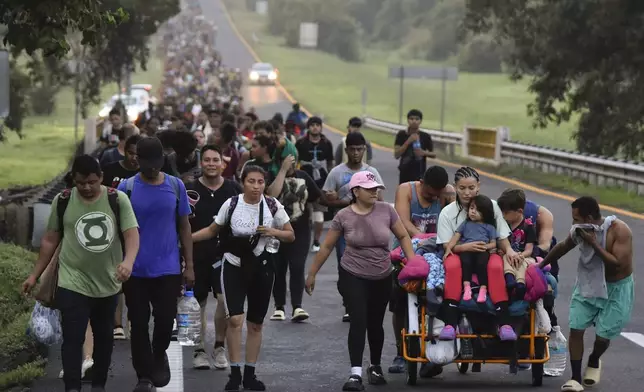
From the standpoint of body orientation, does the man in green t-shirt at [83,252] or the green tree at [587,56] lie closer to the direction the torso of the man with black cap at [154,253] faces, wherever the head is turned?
the man in green t-shirt

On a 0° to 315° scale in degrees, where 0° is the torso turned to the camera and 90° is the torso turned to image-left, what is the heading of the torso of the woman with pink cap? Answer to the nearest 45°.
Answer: approximately 0°

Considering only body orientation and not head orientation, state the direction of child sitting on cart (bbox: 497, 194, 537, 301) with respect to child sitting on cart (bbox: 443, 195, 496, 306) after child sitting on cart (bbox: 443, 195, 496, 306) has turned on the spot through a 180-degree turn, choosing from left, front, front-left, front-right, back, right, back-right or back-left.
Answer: front-right

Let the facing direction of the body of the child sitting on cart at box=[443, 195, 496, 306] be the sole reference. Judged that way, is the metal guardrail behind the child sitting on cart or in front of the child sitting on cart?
behind

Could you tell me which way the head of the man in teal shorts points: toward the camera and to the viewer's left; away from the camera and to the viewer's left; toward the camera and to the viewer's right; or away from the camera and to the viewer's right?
toward the camera and to the viewer's left

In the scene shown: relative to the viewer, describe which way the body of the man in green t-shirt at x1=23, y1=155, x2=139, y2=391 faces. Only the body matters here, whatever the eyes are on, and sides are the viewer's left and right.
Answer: facing the viewer

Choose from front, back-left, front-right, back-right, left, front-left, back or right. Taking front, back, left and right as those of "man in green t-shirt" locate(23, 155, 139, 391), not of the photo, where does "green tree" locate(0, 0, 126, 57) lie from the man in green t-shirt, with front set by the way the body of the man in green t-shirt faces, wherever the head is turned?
back

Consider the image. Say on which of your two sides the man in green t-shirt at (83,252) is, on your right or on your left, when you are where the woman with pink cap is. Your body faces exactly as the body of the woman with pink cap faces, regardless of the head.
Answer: on your right

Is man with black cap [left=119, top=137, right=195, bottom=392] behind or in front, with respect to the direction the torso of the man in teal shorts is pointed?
in front

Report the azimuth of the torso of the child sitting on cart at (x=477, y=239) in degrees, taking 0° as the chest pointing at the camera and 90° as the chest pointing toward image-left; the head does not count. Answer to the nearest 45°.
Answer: approximately 0°

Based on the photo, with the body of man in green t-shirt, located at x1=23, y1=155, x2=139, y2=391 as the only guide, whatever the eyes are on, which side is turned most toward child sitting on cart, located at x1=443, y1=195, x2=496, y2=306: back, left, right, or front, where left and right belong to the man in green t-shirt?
left

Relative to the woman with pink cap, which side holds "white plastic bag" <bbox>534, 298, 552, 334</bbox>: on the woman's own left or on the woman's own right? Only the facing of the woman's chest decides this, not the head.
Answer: on the woman's own left
